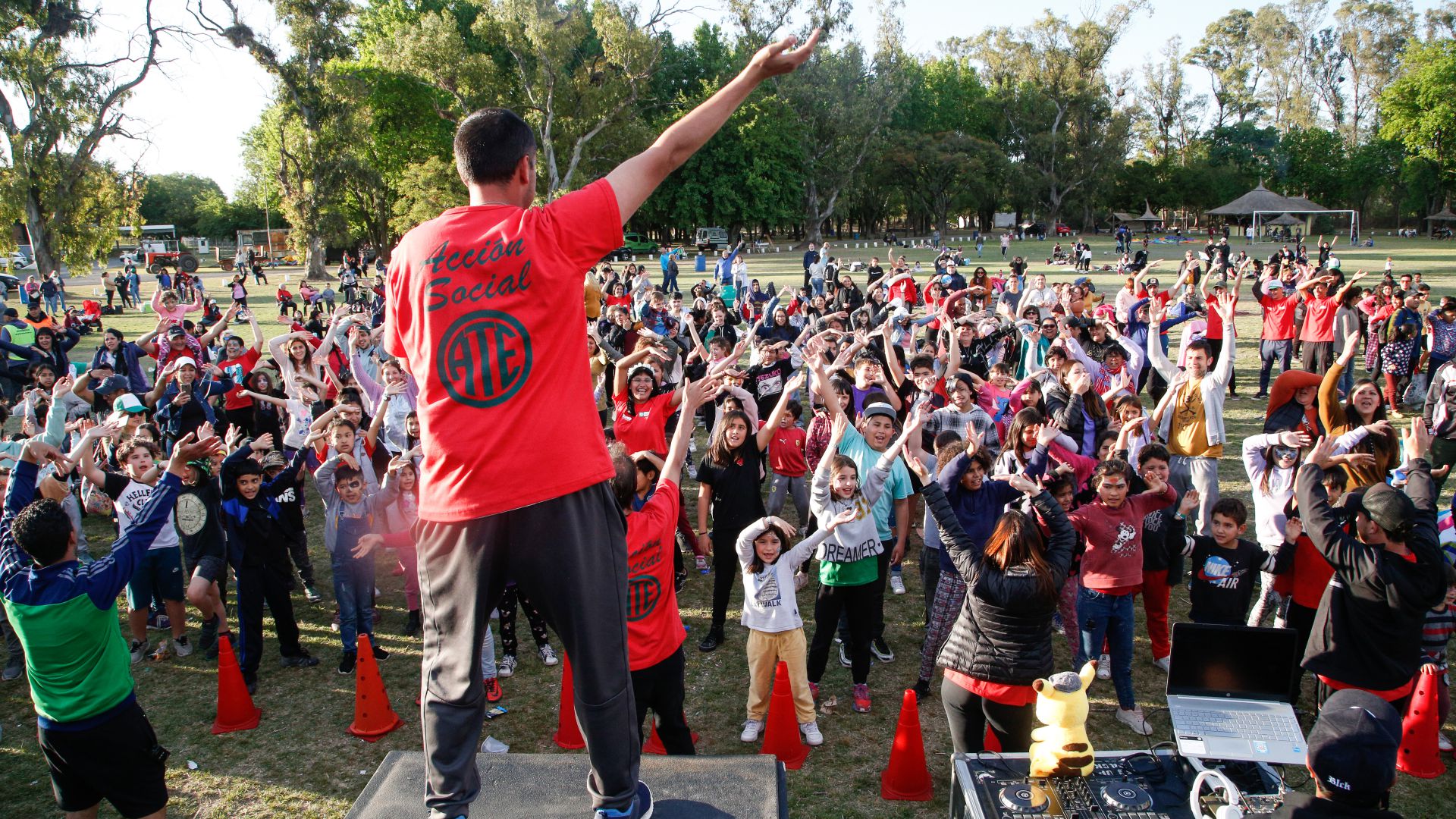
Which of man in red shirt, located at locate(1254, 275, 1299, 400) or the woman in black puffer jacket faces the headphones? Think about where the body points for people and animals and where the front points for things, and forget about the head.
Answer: the man in red shirt

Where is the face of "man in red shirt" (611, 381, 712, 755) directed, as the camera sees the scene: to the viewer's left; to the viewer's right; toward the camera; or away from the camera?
away from the camera

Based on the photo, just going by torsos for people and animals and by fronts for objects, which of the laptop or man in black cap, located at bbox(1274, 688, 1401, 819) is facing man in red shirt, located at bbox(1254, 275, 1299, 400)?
the man in black cap

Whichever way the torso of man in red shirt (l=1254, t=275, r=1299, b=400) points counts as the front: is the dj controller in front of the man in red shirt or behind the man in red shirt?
in front

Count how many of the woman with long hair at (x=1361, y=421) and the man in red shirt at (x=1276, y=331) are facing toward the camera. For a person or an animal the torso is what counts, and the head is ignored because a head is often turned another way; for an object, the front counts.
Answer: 2

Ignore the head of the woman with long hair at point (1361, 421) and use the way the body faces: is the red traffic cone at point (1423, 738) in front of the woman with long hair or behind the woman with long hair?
in front

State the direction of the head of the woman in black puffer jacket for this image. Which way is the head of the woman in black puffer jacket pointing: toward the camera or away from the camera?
away from the camera

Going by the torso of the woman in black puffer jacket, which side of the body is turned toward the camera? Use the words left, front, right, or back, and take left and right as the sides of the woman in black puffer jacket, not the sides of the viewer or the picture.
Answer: back

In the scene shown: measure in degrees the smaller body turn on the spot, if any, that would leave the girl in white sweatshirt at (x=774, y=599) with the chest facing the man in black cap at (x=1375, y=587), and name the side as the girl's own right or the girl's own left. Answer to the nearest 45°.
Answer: approximately 90° to the girl's own left

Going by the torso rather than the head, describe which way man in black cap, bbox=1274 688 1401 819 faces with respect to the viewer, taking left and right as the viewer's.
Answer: facing away from the viewer

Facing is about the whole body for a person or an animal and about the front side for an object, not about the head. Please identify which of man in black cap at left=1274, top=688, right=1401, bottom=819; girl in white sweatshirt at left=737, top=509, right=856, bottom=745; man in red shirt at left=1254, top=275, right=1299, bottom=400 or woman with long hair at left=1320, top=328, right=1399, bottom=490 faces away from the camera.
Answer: the man in black cap

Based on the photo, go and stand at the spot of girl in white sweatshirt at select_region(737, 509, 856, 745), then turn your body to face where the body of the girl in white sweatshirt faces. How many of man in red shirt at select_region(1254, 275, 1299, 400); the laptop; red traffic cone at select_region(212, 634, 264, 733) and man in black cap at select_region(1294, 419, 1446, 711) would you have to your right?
1
